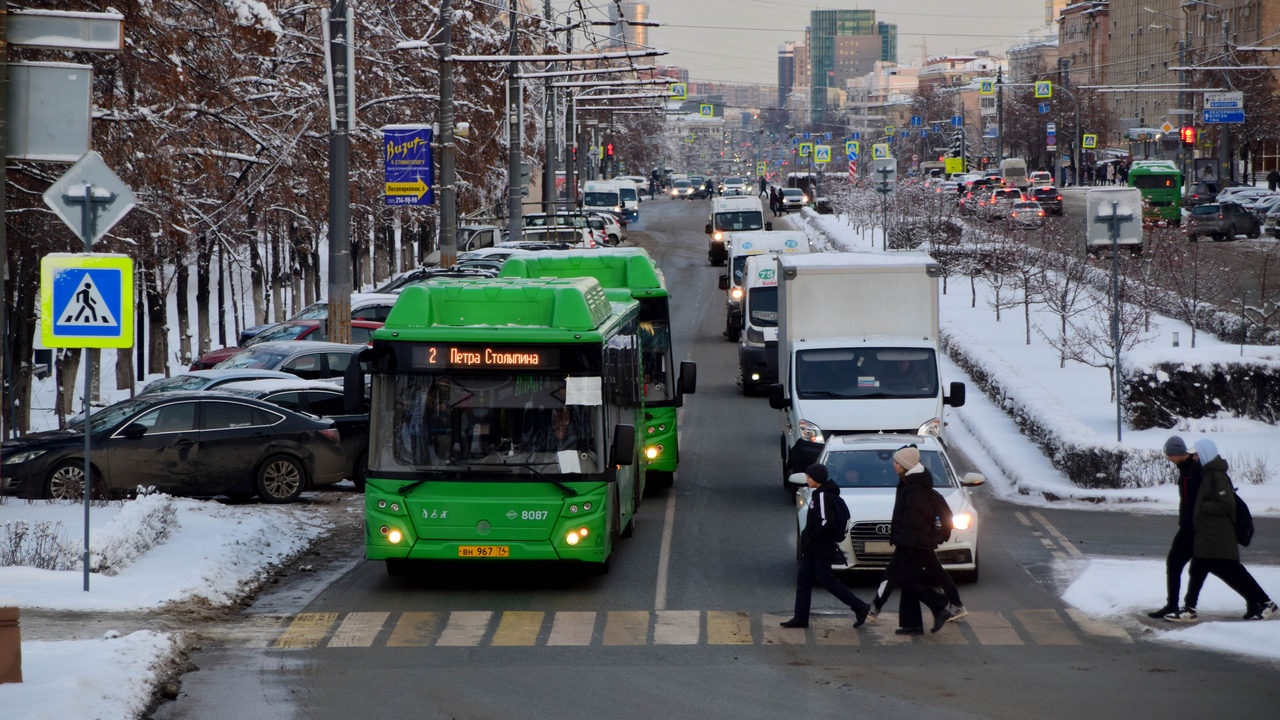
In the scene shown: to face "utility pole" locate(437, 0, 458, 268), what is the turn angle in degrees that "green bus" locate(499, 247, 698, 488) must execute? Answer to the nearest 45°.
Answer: approximately 180°

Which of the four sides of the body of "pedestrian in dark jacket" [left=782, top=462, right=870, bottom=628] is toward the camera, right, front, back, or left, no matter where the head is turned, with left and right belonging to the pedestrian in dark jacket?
left

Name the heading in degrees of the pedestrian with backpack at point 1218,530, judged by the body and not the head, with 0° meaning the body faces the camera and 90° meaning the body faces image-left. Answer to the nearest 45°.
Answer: approximately 90°

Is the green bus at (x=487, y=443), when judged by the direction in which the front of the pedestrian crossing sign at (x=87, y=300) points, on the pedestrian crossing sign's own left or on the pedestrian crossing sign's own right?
on the pedestrian crossing sign's own left

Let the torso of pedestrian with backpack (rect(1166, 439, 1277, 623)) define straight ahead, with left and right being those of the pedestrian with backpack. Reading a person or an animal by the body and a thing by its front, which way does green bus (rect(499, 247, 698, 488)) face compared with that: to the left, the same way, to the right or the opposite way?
to the left

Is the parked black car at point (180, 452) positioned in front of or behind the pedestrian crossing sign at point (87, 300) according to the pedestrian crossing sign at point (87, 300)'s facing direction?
behind

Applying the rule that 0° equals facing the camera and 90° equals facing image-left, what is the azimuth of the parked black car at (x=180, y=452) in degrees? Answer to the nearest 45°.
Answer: approximately 90°

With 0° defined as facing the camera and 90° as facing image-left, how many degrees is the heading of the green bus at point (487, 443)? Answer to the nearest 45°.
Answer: approximately 0°

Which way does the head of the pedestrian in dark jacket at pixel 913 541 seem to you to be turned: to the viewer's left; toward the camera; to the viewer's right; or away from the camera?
to the viewer's left
